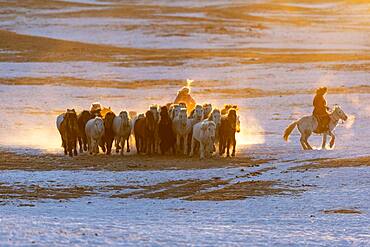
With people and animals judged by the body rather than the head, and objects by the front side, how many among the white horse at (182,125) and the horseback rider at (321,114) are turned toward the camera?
1

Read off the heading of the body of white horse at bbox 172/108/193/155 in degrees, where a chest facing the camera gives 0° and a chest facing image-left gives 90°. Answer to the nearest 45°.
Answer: approximately 0°

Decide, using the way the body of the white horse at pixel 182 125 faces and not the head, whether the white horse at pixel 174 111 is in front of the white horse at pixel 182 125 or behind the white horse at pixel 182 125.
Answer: behind

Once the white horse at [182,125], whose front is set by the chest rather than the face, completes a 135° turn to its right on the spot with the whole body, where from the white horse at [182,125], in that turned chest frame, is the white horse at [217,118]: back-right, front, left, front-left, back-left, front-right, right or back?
back-right

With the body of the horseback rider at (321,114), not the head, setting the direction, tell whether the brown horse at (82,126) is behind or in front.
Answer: behind

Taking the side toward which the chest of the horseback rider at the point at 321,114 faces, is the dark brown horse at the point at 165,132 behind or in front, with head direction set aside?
behind

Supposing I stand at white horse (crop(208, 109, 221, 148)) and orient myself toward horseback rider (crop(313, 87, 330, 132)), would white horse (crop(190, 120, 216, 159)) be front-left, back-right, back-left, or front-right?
back-right

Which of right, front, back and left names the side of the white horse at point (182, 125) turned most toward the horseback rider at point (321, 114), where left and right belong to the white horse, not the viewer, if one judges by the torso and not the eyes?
left

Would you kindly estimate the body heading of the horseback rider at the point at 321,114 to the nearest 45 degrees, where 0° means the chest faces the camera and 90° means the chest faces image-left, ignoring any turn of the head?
approximately 270°

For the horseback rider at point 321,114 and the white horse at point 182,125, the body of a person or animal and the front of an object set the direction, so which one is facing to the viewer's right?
the horseback rider

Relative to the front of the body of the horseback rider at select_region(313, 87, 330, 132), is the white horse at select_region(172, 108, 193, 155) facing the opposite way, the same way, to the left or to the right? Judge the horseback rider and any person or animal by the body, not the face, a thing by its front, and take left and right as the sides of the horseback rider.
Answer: to the right

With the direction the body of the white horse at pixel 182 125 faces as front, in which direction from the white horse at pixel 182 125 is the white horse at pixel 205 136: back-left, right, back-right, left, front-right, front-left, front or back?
front-left
